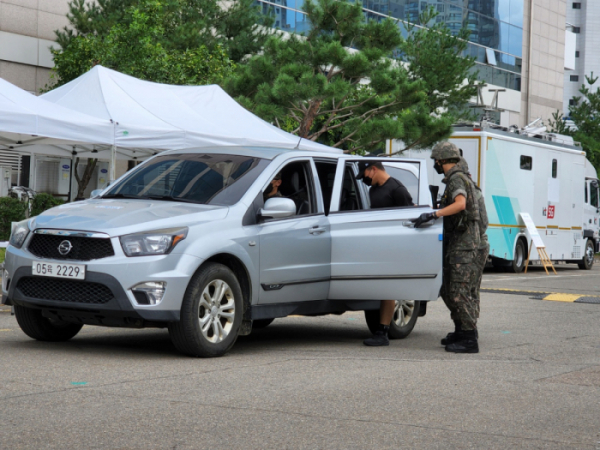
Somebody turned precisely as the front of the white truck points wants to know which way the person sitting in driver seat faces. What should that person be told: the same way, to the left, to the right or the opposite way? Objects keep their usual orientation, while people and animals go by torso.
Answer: the opposite way

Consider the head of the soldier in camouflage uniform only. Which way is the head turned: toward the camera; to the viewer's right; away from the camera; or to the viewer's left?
to the viewer's left

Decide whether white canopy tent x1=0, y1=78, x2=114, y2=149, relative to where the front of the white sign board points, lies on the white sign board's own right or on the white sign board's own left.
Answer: on the white sign board's own right

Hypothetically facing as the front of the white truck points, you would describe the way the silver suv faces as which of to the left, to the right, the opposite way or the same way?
the opposite way

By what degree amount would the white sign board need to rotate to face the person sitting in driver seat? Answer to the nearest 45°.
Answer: approximately 45° to its right

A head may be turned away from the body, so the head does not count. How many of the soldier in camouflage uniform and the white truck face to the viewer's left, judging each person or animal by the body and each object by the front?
1

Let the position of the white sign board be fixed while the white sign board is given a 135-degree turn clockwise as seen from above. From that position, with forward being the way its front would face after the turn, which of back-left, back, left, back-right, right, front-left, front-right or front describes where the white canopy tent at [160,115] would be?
front-left

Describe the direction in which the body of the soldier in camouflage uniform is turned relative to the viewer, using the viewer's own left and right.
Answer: facing to the left of the viewer

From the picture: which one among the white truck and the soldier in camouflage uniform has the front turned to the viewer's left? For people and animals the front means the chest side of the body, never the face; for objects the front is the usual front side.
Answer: the soldier in camouflage uniform

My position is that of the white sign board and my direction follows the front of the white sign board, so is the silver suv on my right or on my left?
on my right

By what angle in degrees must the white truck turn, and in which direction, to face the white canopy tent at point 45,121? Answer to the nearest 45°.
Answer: approximately 180°
